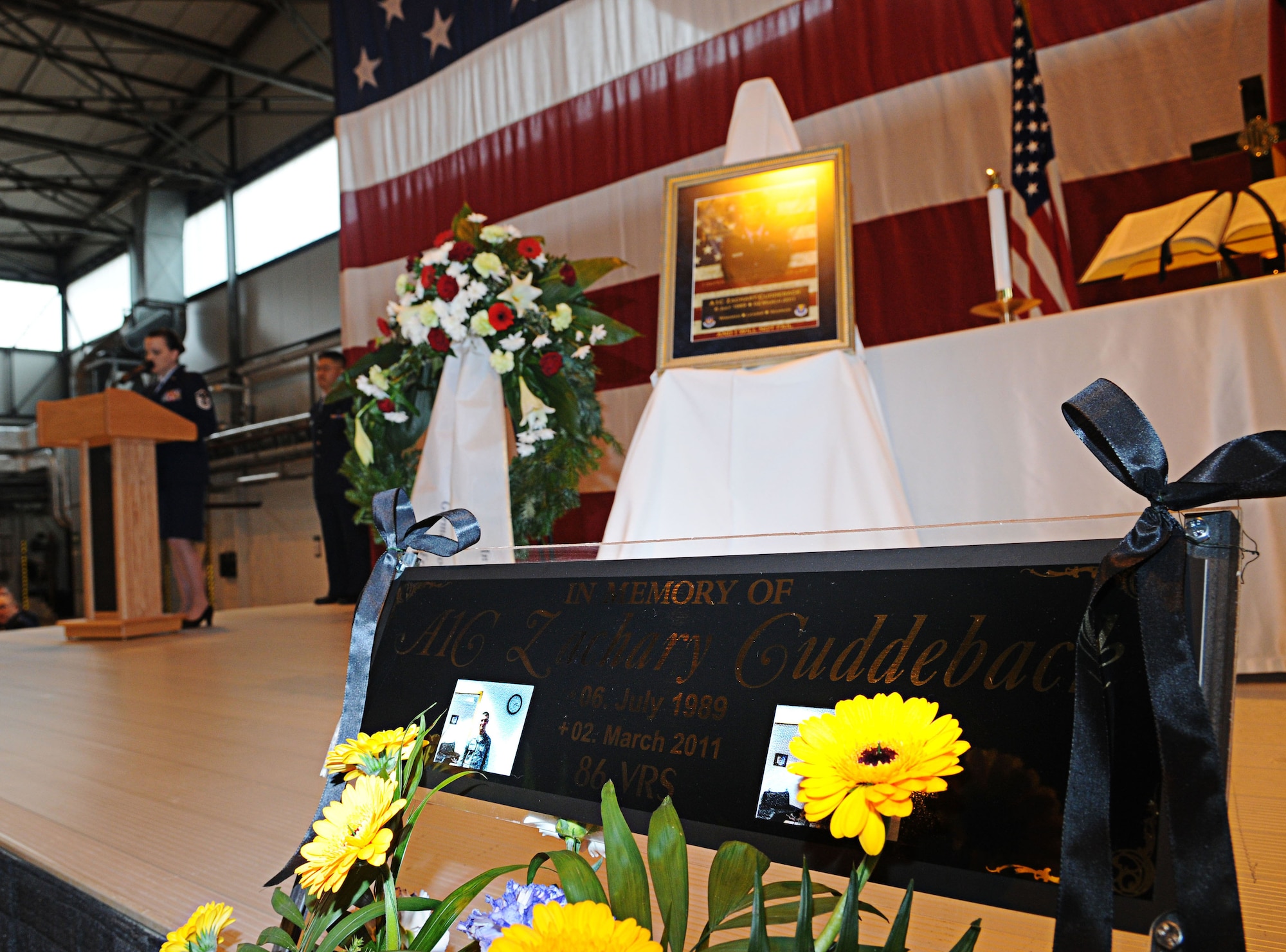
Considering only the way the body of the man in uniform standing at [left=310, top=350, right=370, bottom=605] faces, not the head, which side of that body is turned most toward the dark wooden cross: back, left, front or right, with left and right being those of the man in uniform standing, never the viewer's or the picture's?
left

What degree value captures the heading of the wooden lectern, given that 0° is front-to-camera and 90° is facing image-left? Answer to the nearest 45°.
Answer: approximately 45°

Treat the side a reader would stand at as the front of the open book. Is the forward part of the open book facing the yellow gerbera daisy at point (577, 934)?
yes

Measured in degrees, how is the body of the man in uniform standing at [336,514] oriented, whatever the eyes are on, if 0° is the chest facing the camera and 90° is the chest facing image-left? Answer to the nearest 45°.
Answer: approximately 45°

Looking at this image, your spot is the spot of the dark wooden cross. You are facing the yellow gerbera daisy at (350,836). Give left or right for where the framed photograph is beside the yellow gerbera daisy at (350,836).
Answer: right

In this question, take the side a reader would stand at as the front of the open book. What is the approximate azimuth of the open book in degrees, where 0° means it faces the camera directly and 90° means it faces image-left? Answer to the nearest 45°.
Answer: approximately 0°
